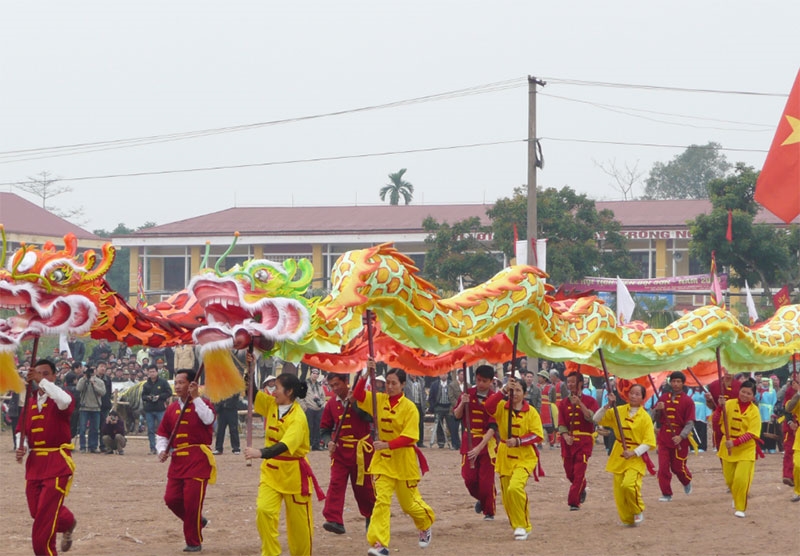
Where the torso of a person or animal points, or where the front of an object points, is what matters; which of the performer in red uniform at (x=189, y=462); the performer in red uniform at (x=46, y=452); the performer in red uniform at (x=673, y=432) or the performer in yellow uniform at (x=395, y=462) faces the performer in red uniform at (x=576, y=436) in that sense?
the performer in red uniform at (x=673, y=432)

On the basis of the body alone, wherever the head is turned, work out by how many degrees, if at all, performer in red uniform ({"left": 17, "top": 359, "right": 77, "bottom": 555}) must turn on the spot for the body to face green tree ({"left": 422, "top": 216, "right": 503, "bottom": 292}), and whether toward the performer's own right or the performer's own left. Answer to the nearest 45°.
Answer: approximately 180°

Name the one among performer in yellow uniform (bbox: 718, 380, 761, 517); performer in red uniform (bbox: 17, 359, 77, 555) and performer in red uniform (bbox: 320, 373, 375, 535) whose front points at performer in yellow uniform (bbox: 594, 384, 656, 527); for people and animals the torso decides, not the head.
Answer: performer in yellow uniform (bbox: 718, 380, 761, 517)

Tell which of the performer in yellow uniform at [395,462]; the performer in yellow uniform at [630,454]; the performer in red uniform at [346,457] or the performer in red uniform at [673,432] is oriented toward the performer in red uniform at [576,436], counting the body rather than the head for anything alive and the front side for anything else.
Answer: the performer in red uniform at [673,432]

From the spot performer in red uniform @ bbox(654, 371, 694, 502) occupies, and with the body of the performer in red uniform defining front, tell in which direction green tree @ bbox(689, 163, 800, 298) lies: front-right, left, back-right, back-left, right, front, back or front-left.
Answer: back-right

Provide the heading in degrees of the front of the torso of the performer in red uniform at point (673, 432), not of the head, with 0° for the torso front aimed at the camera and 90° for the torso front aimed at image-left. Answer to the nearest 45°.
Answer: approximately 45°

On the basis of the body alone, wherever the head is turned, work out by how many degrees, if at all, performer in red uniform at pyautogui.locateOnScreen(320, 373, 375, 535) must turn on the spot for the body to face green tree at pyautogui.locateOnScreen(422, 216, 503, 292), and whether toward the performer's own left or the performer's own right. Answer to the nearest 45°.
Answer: approximately 135° to the performer's own right

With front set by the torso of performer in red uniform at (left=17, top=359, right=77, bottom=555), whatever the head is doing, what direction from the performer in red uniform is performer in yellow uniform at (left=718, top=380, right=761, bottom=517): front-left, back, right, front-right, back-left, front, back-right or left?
back-left
